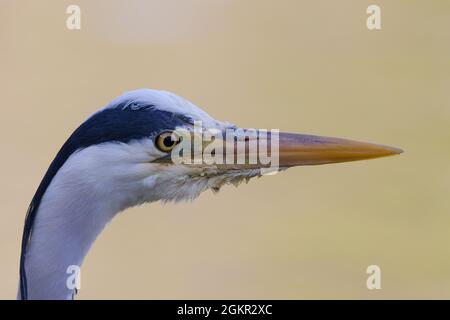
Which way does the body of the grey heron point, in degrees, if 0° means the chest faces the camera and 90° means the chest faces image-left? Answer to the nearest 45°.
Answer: approximately 270°
